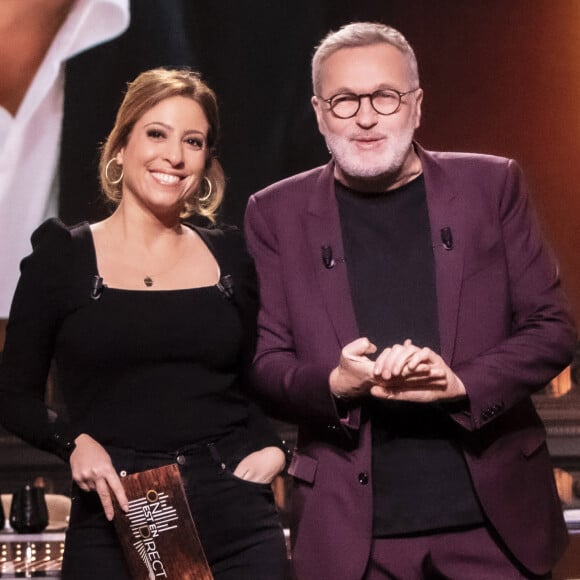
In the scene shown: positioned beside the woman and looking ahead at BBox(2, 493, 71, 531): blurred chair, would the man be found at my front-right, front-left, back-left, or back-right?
back-right

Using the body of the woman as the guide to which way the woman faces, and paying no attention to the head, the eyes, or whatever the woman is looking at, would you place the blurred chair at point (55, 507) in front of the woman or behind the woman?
behind

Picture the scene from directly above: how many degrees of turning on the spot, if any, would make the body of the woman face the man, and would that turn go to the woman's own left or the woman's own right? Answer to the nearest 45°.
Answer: approximately 90° to the woman's own left

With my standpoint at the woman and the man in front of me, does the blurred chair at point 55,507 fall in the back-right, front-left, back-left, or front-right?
back-left

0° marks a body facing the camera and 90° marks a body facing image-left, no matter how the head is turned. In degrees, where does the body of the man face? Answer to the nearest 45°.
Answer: approximately 0°

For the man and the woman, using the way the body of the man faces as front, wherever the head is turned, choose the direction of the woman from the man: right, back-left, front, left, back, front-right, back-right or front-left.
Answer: right

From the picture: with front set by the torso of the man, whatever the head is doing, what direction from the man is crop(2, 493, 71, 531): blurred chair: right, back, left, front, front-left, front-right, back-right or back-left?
back-right

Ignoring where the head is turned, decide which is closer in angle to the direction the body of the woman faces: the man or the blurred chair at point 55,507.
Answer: the man

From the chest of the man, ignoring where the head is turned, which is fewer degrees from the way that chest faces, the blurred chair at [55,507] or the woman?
the woman

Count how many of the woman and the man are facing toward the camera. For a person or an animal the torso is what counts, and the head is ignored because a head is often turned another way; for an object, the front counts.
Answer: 2

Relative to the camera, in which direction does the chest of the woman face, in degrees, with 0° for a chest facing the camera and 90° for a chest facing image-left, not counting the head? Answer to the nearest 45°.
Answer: approximately 0°
